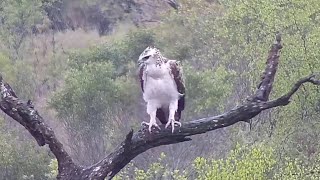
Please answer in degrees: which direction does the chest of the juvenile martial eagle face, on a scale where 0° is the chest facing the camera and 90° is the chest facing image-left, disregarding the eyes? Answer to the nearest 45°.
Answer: approximately 45°
